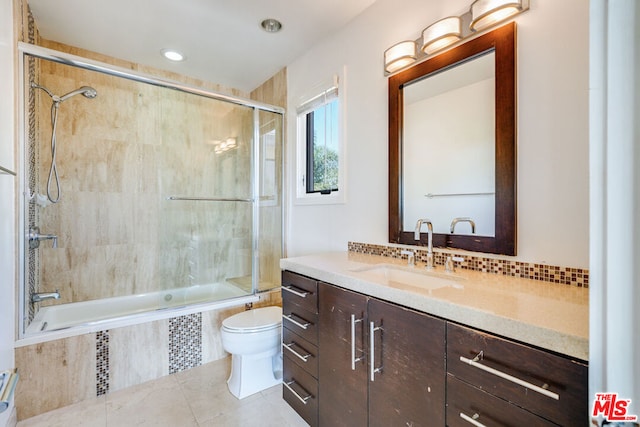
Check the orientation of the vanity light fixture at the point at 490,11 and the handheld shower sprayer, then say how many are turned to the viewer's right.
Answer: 1

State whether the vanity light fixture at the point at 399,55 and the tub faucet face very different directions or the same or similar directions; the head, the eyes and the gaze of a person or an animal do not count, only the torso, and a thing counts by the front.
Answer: very different directions

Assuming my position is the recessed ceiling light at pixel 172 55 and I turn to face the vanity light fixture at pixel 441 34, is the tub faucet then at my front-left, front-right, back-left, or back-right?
back-right

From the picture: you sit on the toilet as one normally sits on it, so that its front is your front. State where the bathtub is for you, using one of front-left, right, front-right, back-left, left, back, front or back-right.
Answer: right

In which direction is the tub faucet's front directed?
to the viewer's right

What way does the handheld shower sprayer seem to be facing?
to the viewer's right

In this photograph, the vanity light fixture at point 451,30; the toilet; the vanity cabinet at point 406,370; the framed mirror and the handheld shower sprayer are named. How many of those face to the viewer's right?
1

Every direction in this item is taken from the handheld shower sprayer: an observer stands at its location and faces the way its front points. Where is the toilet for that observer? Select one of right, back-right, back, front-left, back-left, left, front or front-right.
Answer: front-right

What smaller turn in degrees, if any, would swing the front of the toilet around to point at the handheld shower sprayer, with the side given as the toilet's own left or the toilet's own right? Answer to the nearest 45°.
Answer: approximately 90° to the toilet's own right

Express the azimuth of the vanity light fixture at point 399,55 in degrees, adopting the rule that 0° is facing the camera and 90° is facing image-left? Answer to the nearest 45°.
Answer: approximately 45°

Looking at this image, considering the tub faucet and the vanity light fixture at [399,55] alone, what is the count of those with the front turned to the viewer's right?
1

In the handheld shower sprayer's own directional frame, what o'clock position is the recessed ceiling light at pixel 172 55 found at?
The recessed ceiling light is roughly at 1 o'clock from the handheld shower sprayer.

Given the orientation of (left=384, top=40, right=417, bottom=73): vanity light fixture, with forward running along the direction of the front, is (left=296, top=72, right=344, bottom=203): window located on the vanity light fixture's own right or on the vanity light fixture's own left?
on the vanity light fixture's own right

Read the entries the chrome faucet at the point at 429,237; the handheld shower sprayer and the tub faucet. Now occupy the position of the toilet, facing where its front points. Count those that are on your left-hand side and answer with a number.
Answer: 1

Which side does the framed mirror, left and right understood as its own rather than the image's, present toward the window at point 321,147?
right
